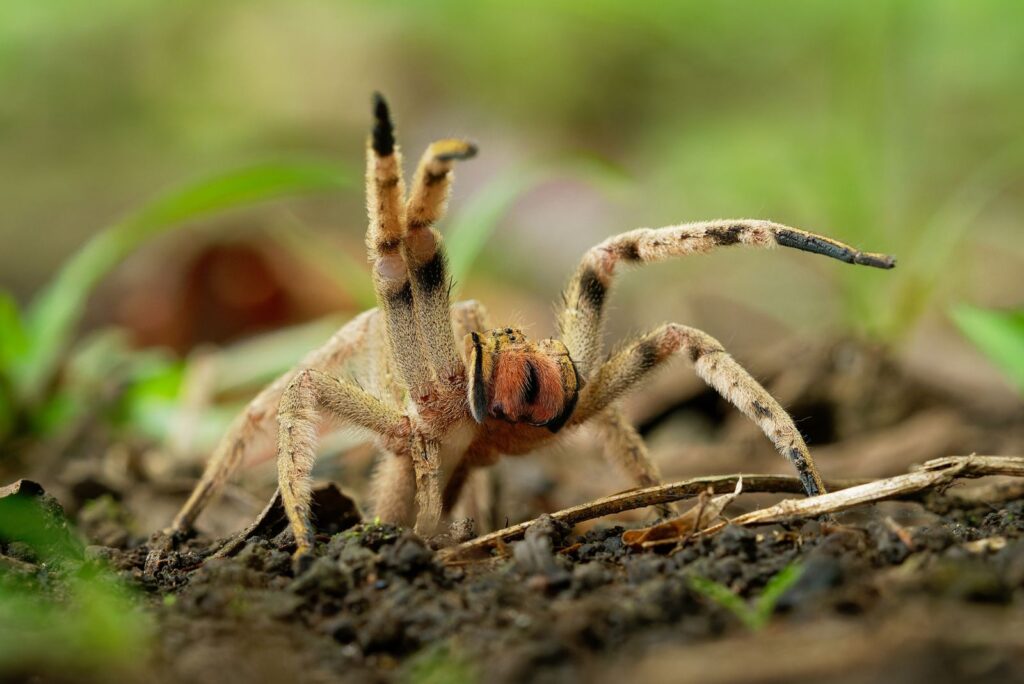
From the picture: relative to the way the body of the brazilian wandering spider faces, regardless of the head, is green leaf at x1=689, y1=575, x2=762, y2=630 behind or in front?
in front

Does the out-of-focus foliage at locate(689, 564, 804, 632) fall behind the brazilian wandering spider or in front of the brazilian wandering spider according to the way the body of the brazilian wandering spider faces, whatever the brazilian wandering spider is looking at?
in front

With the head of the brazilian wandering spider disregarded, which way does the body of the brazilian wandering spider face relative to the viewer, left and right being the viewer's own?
facing the viewer and to the right of the viewer

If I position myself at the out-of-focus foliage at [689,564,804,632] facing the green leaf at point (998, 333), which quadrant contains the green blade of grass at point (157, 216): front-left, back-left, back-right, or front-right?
front-left

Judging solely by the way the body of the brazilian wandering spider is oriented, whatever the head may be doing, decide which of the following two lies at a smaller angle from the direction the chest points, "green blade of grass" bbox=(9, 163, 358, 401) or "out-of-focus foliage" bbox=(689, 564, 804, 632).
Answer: the out-of-focus foliage
